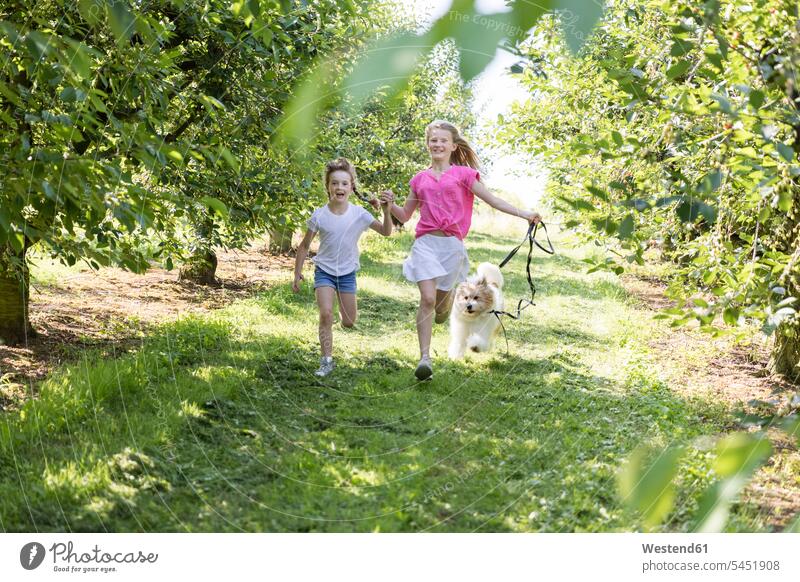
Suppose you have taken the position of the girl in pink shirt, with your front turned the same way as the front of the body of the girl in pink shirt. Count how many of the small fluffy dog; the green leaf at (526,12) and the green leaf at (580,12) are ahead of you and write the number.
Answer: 2

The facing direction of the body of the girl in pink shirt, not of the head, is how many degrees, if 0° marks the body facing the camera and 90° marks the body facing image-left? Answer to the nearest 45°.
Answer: approximately 0°

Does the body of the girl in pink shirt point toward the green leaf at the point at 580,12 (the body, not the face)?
yes

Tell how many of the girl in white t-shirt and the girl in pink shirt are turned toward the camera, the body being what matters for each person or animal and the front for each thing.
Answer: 2

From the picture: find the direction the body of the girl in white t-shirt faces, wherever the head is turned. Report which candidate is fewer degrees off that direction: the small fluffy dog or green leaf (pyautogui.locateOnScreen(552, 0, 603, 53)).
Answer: the green leaf

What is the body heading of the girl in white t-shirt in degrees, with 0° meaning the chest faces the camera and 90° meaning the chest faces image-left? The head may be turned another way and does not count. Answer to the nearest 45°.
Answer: approximately 0°

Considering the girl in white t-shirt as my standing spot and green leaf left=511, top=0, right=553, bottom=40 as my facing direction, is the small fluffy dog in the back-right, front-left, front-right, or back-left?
back-left

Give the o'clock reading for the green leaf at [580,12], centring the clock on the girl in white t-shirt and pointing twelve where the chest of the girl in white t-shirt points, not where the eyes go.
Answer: The green leaf is roughly at 12 o'clock from the girl in white t-shirt.

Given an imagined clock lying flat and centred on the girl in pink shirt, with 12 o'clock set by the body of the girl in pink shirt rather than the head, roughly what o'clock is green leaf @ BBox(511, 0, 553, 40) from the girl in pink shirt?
The green leaf is roughly at 12 o'clock from the girl in pink shirt.

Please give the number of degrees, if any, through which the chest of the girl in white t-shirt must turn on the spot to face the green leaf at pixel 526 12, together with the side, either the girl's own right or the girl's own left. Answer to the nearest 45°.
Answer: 0° — they already face it
